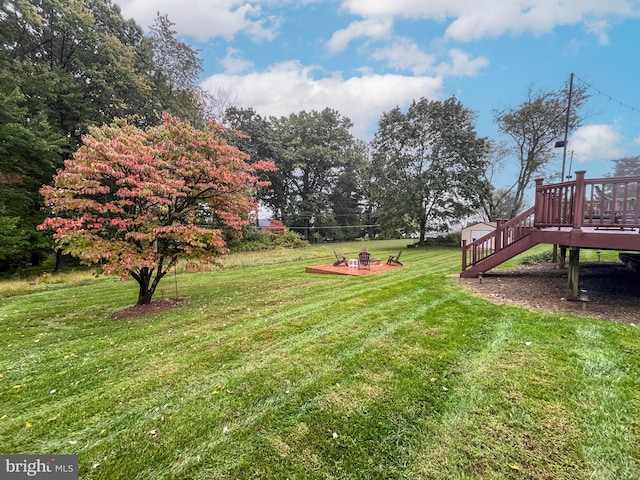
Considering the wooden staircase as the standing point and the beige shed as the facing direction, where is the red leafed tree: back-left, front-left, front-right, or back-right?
back-left

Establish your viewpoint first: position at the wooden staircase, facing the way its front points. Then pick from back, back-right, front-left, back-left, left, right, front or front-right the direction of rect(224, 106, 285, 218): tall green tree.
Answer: front-right

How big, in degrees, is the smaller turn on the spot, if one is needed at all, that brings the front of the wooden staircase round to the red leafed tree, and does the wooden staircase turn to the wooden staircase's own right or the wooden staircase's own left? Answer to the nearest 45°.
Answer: approximately 45° to the wooden staircase's own left

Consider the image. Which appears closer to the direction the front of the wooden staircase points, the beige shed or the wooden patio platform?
the wooden patio platform

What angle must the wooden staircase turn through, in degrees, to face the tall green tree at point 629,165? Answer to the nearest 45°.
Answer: approximately 90° to its right

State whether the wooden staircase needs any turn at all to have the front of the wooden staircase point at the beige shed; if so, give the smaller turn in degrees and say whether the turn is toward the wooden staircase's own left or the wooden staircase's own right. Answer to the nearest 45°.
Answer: approximately 90° to the wooden staircase's own right

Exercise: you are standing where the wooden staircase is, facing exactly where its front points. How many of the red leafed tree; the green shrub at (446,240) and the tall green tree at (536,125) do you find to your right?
2

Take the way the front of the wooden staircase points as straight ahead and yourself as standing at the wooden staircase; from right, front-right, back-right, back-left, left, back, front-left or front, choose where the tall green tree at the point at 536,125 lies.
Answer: right

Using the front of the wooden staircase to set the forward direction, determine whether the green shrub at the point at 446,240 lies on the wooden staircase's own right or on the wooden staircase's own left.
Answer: on the wooden staircase's own right

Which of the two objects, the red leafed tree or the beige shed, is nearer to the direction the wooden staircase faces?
the red leafed tree

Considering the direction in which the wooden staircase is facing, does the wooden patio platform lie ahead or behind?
ahead

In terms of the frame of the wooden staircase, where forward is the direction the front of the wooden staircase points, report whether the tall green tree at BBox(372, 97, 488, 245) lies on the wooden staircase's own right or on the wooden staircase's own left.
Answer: on the wooden staircase's own right

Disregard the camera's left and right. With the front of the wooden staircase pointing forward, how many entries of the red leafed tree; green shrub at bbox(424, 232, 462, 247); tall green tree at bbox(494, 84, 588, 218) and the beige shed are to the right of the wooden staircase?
3

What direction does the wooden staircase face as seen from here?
to the viewer's left

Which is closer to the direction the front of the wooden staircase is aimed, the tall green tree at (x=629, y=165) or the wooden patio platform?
the wooden patio platform
